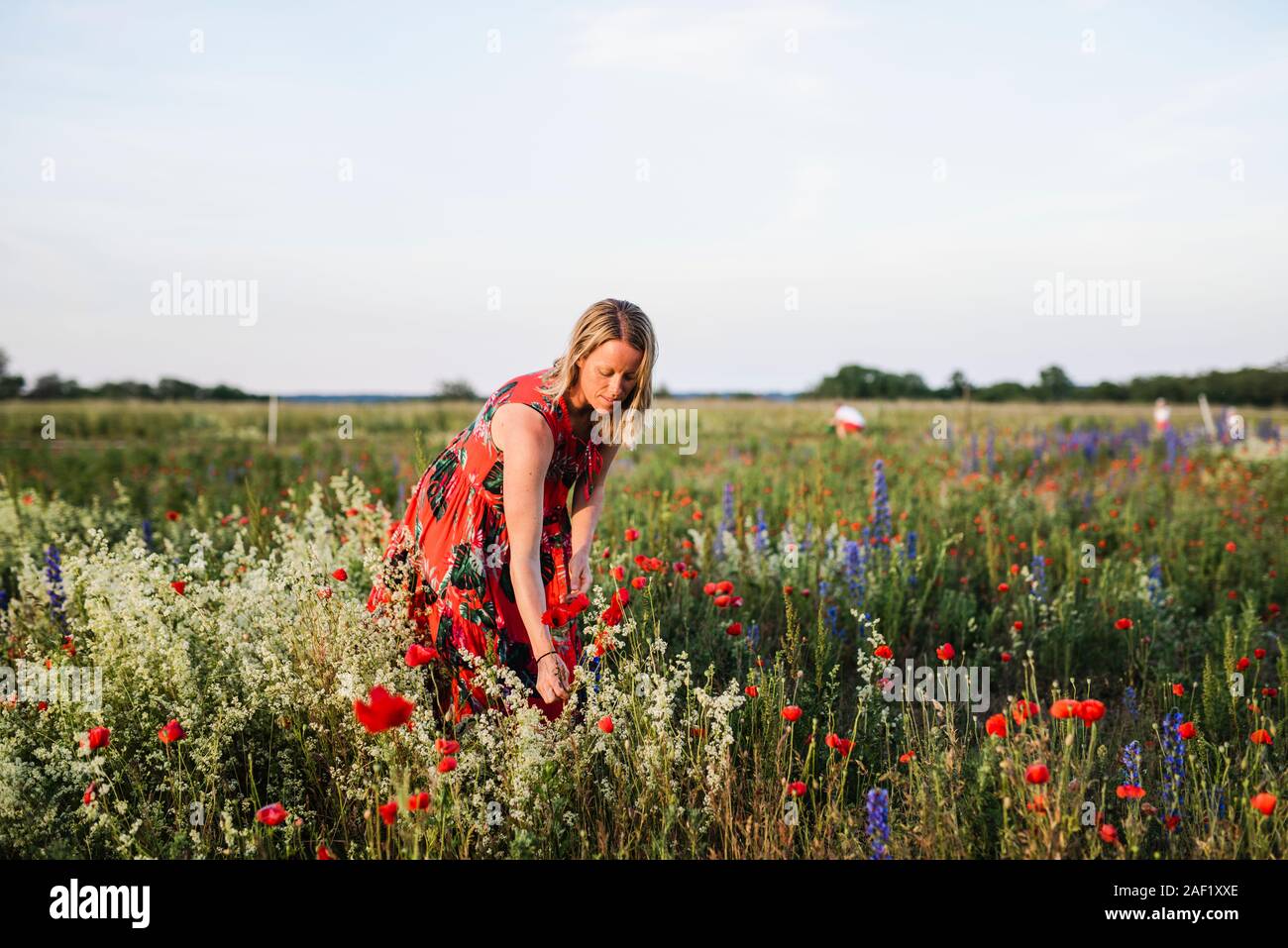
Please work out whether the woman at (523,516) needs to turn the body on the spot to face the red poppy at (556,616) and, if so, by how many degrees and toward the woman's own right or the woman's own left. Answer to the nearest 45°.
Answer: approximately 45° to the woman's own right

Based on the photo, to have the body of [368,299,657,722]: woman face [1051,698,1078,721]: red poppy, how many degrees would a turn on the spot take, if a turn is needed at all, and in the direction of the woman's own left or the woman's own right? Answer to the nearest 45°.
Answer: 0° — they already face it

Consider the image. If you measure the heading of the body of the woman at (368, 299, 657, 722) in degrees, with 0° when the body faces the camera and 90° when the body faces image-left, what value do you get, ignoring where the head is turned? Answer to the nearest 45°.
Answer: approximately 315°
